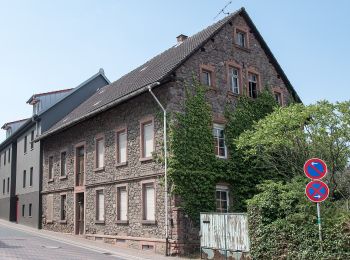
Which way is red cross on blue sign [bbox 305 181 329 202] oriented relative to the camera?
toward the camera

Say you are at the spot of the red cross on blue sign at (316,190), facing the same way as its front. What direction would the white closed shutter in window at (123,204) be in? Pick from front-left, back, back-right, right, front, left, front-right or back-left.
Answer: back-right

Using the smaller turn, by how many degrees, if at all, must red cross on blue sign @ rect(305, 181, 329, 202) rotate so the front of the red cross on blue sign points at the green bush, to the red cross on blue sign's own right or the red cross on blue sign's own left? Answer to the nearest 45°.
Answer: approximately 180°
